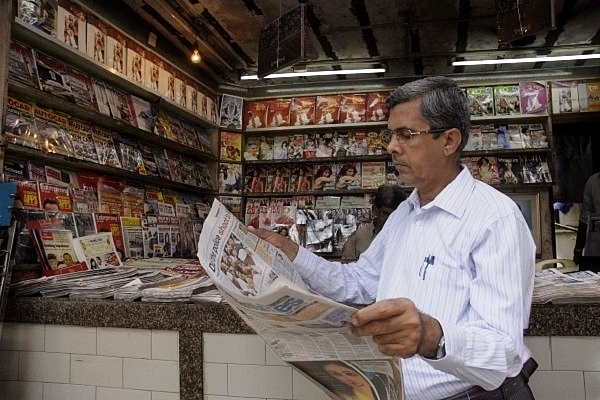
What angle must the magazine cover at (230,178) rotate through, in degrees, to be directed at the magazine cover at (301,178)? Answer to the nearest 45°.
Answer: approximately 90° to its left

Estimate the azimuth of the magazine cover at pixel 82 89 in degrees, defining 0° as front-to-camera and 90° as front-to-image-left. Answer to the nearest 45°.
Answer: approximately 315°

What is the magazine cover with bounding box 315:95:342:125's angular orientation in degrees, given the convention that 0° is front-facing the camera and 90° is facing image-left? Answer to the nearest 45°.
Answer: approximately 0°

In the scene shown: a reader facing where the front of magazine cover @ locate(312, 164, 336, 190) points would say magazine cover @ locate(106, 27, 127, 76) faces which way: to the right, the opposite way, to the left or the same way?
to the left

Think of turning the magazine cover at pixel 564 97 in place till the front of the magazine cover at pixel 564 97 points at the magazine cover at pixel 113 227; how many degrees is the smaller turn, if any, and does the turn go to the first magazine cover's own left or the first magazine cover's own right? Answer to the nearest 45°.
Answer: approximately 45° to the first magazine cover's own right

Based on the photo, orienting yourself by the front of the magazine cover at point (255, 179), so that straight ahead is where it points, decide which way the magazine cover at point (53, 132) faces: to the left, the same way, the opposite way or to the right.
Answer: to the left
